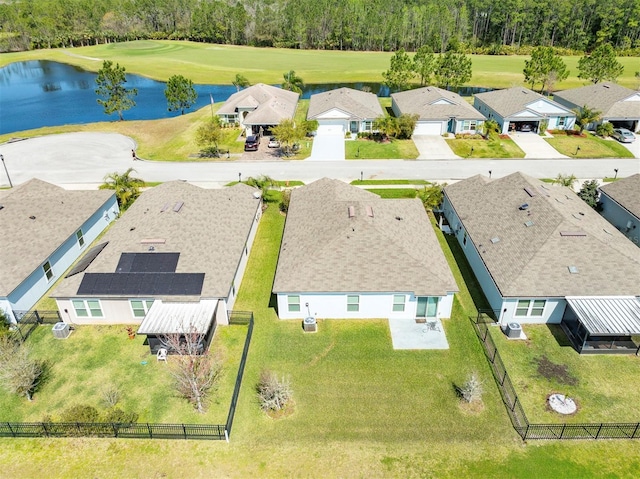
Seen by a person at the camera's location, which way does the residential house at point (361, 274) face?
facing away from the viewer

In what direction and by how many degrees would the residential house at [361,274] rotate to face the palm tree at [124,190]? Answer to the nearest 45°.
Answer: approximately 45° to its left

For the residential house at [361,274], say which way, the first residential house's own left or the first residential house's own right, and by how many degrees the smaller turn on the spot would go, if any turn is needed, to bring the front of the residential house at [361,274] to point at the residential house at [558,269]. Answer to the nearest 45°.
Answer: approximately 90° to the first residential house's own right

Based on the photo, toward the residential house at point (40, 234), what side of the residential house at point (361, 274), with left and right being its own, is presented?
left

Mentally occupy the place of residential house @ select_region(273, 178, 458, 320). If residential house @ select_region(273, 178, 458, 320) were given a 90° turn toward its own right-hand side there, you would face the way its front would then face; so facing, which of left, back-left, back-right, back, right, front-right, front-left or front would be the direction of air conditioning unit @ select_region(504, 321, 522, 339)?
front

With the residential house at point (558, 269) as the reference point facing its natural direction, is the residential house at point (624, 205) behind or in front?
in front

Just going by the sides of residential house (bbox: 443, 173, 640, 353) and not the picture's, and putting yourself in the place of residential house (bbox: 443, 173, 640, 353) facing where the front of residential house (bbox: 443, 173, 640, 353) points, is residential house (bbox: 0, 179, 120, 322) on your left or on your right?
on your left

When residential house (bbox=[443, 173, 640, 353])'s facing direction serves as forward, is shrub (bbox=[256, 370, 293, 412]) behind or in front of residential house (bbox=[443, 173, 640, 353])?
behind

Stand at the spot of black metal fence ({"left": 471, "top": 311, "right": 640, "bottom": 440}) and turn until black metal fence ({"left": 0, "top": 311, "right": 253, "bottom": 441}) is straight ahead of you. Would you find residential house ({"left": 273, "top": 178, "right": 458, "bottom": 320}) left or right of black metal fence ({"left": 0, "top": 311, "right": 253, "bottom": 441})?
right

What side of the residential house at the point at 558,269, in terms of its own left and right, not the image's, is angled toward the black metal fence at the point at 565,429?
back

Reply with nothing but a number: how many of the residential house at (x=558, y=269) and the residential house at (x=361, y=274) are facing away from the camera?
2

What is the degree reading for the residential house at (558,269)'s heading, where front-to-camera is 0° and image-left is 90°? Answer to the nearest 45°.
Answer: approximately 180°
